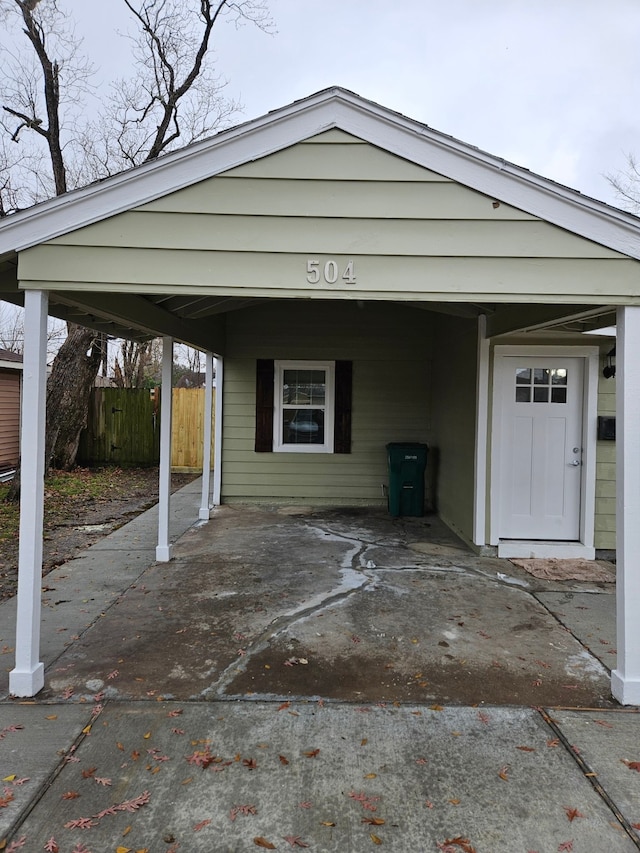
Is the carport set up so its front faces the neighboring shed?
no

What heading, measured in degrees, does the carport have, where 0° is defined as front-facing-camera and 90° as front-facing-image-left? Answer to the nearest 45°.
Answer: approximately 0°

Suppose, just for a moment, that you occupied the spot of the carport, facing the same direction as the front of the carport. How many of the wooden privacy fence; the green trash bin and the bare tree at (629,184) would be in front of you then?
0

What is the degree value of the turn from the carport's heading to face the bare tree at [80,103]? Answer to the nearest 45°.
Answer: approximately 135° to its right

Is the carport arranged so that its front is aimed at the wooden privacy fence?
no

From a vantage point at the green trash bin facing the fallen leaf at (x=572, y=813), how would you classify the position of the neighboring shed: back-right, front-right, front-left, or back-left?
back-right

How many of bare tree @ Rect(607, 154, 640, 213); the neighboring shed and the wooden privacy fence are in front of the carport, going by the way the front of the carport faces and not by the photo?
0

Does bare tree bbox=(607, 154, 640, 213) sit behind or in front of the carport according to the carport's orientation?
behind
